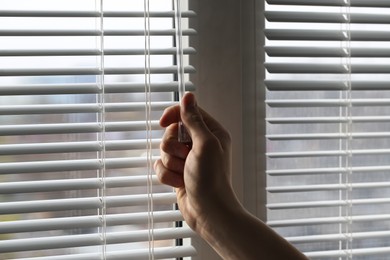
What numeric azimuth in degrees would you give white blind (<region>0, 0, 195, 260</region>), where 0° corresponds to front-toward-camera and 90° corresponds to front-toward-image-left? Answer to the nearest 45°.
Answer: approximately 0°

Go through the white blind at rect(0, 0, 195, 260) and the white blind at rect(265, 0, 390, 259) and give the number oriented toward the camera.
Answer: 2

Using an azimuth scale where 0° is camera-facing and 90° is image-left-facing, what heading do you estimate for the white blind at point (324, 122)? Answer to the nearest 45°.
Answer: approximately 0°
